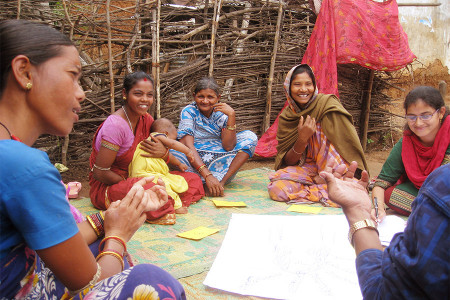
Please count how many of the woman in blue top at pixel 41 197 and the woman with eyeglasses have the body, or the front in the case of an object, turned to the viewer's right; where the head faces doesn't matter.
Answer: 1

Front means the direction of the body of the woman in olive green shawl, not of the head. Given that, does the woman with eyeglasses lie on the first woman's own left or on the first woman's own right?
on the first woman's own left

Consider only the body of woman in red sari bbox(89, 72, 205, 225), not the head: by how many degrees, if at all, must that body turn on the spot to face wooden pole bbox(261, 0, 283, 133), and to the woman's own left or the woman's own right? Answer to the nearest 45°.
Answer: approximately 90° to the woman's own left

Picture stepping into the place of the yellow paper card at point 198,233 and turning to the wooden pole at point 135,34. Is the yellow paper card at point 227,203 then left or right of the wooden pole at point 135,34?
right

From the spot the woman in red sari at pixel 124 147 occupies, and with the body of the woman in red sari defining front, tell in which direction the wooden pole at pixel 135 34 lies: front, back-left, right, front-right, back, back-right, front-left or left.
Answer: back-left

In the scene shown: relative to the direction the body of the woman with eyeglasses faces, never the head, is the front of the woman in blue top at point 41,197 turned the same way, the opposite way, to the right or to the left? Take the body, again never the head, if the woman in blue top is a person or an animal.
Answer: the opposite way

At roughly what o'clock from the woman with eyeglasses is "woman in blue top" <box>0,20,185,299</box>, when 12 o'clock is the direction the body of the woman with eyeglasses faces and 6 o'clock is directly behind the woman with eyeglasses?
The woman in blue top is roughly at 11 o'clock from the woman with eyeglasses.

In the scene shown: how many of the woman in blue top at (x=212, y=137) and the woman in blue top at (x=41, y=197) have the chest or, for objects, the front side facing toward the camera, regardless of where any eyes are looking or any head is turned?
1

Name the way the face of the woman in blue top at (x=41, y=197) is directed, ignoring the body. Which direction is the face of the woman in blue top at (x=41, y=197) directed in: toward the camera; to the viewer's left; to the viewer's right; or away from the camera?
to the viewer's right

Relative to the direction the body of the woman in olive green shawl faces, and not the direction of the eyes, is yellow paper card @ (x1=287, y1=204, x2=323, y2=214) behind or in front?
in front

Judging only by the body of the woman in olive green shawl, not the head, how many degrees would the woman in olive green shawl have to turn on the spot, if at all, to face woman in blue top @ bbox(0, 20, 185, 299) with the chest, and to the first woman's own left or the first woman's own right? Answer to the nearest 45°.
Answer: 0° — they already face them
